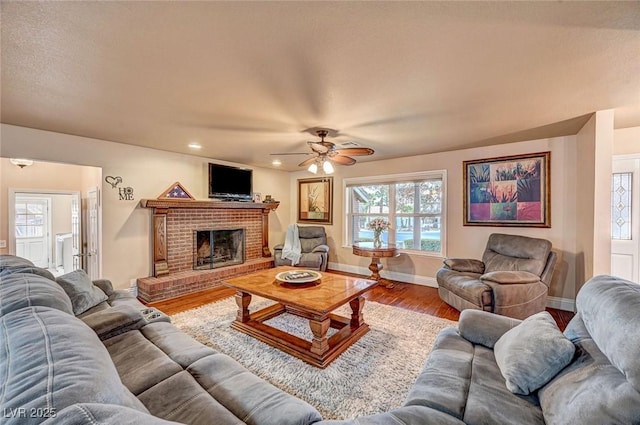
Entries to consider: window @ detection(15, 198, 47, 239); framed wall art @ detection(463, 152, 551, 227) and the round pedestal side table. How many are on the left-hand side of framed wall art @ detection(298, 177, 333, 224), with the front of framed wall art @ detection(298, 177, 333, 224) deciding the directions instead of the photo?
2

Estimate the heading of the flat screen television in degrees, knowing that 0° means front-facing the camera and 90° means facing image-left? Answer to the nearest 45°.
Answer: approximately 315°

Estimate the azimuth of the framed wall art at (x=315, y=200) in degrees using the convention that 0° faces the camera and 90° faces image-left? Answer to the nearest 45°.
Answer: approximately 45°

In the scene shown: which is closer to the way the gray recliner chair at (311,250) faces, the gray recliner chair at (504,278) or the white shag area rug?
the white shag area rug

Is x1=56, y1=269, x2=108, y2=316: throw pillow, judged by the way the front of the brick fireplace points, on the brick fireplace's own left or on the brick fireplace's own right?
on the brick fireplace's own right

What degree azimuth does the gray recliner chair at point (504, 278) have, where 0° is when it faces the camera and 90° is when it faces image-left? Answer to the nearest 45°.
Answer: approximately 45°

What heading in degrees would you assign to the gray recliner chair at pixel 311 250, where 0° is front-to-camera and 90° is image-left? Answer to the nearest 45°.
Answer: approximately 45°
